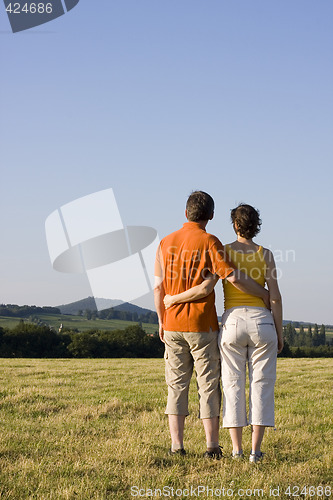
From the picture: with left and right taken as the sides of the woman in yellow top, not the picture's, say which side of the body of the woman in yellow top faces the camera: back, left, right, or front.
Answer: back

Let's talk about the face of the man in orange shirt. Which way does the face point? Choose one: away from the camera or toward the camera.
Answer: away from the camera
